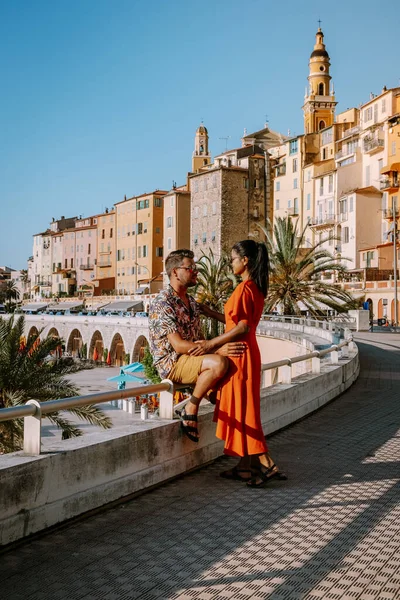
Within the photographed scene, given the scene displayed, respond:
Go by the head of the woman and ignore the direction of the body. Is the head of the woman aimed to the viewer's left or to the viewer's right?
to the viewer's left

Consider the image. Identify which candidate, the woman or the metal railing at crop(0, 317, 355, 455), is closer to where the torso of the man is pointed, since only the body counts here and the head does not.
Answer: the woman

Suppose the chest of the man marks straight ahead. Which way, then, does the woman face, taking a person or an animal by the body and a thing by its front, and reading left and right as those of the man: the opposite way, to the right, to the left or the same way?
the opposite way

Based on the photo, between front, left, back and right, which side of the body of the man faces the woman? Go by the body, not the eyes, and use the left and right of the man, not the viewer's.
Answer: front

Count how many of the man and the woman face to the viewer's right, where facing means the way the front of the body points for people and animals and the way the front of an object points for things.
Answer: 1

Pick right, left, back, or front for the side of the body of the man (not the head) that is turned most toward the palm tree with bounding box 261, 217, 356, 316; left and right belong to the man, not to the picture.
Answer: left

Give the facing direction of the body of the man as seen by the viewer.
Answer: to the viewer's right

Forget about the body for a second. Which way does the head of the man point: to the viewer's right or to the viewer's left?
to the viewer's right

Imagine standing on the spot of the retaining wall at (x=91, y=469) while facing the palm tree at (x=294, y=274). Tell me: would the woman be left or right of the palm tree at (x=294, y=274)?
right

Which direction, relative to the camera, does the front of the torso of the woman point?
to the viewer's left

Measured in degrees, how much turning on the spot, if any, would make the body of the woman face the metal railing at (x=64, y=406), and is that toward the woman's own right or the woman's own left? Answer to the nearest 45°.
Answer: approximately 45° to the woman's own left
